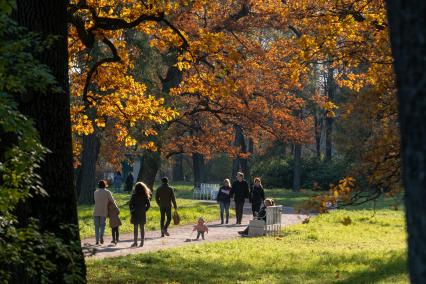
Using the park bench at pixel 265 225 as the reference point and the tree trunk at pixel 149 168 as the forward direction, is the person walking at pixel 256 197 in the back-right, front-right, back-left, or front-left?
front-right

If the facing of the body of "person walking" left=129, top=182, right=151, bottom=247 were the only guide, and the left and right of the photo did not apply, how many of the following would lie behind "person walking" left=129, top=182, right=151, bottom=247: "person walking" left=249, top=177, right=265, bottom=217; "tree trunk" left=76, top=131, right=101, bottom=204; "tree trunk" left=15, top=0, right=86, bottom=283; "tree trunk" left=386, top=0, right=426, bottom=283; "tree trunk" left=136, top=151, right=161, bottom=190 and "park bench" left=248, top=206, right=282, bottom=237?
2

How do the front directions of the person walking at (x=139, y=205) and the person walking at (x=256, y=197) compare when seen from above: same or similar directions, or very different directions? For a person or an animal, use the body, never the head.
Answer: very different directions

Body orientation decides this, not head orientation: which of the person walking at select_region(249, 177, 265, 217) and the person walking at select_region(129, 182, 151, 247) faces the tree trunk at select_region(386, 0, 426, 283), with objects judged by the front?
the person walking at select_region(249, 177, 265, 217)

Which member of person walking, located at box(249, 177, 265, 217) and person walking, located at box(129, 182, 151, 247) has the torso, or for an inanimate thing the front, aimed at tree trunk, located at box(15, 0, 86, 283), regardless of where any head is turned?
person walking, located at box(249, 177, 265, 217)

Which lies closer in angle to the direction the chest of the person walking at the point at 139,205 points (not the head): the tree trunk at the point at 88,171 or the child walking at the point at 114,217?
the tree trunk

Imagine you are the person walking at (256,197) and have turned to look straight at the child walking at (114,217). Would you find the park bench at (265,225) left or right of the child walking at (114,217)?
left

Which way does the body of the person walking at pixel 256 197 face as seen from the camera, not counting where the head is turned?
toward the camera

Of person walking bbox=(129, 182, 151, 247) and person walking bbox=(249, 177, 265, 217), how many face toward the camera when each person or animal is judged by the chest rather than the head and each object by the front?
1

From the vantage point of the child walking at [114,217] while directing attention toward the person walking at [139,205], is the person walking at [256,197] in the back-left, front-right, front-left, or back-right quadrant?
front-left

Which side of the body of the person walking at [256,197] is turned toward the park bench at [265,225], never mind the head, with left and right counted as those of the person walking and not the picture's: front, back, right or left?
front

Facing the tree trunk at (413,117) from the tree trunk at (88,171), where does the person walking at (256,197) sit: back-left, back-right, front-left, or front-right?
front-left

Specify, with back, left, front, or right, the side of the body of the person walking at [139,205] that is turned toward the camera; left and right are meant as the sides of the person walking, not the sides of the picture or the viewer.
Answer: back

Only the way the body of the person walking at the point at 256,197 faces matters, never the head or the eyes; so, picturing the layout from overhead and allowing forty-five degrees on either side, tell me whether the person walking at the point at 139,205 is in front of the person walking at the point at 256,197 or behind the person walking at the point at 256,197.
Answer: in front

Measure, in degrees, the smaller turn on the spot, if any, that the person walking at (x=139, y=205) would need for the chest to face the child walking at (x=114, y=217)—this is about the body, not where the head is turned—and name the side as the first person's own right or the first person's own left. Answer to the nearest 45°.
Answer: approximately 90° to the first person's own left

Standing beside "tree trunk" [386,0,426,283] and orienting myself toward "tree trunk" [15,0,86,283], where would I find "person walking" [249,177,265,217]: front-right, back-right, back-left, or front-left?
front-right

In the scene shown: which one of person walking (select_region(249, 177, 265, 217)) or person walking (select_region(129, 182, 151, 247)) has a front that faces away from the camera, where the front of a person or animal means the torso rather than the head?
person walking (select_region(129, 182, 151, 247))

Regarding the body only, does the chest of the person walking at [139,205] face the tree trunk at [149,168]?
yes

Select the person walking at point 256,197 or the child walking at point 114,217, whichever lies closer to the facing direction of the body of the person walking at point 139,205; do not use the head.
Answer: the person walking

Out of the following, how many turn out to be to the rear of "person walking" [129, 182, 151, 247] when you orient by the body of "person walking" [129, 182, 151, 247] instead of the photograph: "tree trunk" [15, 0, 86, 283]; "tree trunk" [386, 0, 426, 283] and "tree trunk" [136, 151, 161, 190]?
2
